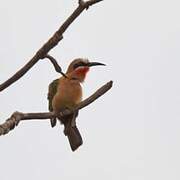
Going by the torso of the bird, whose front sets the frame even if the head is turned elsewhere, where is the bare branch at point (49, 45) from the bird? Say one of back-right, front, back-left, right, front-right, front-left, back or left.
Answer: front-right

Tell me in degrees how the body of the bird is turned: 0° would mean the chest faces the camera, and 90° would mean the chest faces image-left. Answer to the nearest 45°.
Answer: approximately 315°
